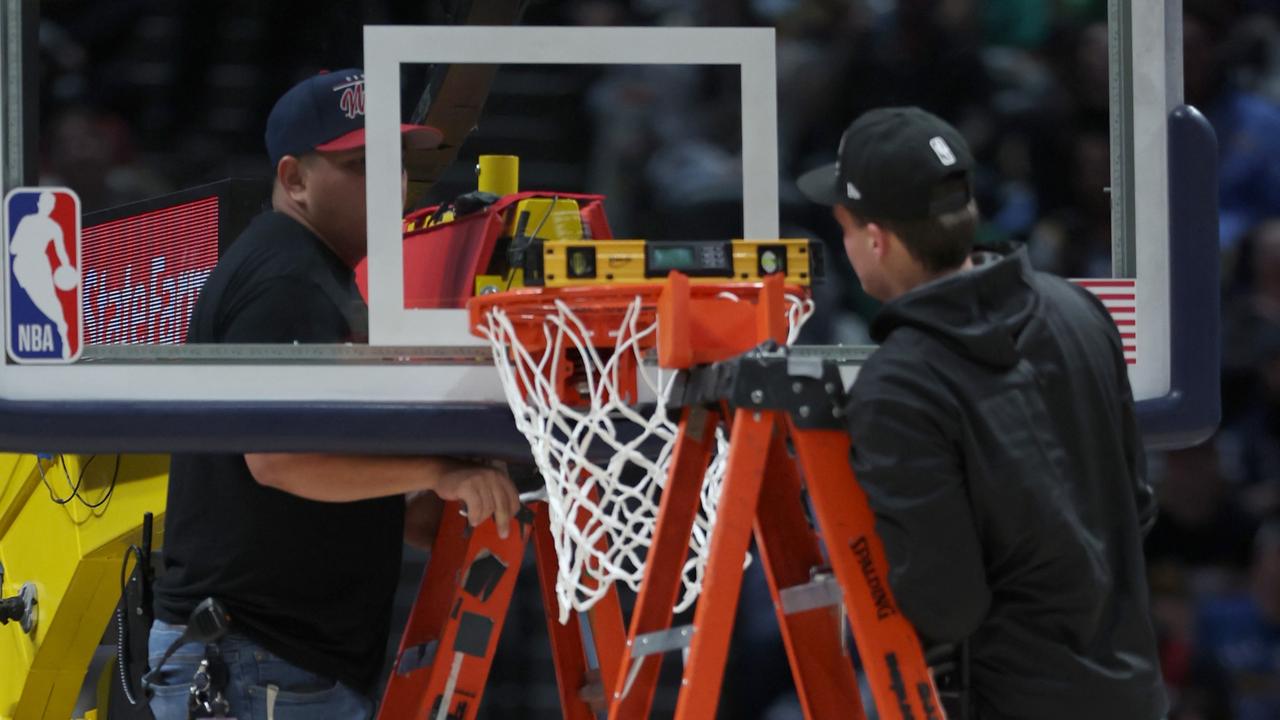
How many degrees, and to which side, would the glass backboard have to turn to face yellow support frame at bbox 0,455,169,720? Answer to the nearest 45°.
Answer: approximately 135° to its right

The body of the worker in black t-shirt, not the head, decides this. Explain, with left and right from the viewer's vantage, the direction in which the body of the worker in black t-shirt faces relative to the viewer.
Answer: facing to the right of the viewer

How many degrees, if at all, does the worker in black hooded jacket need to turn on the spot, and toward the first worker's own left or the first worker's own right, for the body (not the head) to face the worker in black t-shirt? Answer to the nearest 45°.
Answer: approximately 45° to the first worker's own left

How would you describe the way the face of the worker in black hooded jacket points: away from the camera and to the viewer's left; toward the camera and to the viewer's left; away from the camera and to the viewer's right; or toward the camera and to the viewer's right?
away from the camera and to the viewer's left
